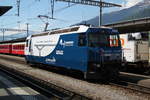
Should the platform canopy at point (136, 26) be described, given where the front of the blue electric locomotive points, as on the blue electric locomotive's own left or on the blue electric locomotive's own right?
on the blue electric locomotive's own left

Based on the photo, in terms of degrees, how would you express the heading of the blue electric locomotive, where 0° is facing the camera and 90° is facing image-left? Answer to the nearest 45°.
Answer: approximately 315°
